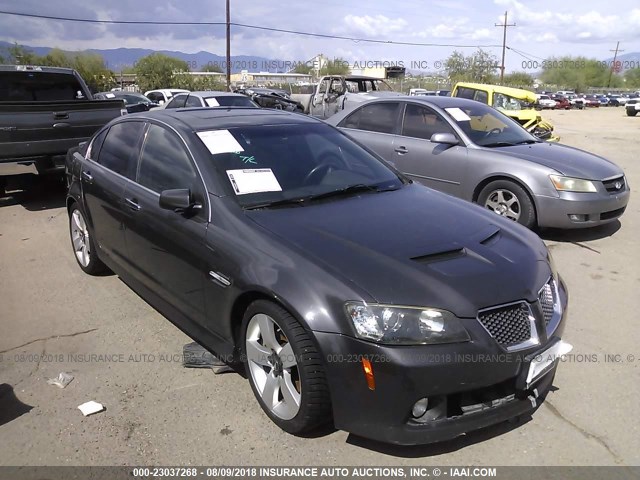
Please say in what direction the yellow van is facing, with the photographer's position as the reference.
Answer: facing the viewer and to the right of the viewer

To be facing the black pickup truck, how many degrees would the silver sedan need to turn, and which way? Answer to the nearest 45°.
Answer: approximately 135° to its right

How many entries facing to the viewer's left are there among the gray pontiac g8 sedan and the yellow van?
0

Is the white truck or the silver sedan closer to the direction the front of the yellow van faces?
the silver sedan

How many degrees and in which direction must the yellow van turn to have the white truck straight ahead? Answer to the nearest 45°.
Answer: approximately 135° to its right

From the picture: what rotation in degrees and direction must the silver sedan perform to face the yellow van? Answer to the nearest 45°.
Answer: approximately 135° to its left

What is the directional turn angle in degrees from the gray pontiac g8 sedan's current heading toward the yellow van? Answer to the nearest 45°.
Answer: approximately 135° to its left

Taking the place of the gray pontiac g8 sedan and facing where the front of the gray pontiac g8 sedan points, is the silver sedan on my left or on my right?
on my left

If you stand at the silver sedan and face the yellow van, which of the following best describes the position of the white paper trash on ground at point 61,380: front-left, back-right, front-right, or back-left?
back-left

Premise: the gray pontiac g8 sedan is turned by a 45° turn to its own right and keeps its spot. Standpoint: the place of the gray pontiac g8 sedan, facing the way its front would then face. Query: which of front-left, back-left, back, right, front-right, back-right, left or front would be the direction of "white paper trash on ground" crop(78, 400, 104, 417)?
right
